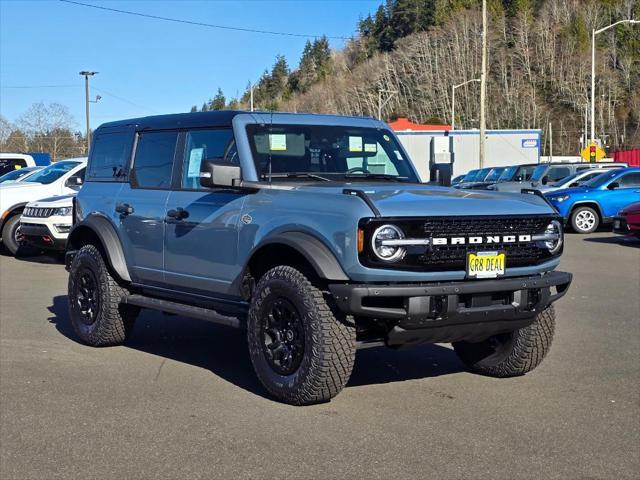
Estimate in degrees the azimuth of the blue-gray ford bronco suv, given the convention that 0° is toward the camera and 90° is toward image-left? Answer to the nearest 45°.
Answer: approximately 315°

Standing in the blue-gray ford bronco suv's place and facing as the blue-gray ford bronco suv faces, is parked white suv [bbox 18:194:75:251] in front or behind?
behind

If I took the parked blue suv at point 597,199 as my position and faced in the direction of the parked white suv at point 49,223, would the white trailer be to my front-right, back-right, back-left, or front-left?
back-right

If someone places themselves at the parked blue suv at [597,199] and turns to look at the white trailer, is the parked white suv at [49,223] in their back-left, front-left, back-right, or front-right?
back-left

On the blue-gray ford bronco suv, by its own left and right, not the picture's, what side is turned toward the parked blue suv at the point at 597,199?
left

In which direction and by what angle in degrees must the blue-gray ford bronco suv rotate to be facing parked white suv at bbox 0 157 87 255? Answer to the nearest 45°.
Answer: approximately 180°

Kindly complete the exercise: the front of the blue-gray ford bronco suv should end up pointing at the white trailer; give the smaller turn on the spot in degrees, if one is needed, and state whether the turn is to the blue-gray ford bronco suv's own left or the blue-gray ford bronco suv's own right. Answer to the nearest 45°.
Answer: approximately 135° to the blue-gray ford bronco suv's own left
